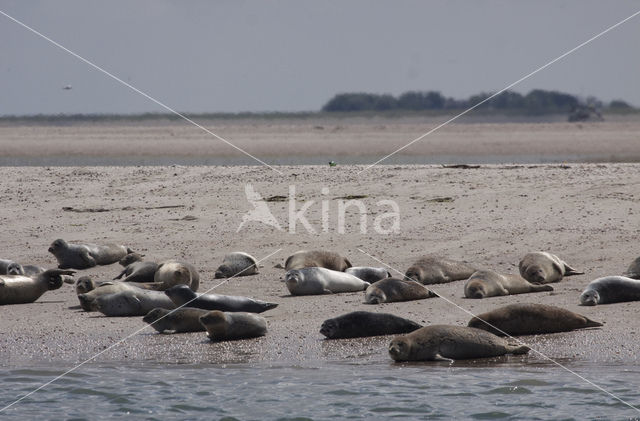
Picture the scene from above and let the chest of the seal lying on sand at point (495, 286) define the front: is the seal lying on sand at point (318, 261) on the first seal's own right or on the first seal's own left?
on the first seal's own right

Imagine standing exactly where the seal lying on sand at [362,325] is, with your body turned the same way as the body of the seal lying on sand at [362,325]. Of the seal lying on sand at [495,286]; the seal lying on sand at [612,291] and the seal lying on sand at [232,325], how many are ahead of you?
1

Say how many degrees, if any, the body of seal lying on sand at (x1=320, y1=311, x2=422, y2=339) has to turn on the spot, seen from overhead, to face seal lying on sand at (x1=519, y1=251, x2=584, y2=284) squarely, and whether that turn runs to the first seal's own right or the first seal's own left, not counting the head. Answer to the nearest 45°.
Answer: approximately 135° to the first seal's own right

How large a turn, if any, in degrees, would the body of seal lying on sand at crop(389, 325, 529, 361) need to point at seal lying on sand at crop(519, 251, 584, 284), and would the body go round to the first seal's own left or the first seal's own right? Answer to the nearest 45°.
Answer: approximately 90° to the first seal's own right

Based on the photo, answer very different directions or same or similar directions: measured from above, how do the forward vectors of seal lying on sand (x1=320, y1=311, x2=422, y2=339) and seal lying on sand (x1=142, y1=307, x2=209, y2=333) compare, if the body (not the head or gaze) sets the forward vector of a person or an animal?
same or similar directions

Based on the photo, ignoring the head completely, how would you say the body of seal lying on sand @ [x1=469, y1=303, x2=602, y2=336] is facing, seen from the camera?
to the viewer's left

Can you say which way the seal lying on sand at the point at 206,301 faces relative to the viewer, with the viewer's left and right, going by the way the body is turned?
facing to the left of the viewer

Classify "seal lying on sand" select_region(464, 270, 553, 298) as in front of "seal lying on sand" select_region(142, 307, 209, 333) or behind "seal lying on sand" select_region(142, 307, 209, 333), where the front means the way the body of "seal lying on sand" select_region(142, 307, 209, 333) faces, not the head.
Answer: behind

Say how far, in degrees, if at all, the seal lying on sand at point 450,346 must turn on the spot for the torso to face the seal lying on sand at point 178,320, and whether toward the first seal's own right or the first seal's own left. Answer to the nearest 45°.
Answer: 0° — it already faces it

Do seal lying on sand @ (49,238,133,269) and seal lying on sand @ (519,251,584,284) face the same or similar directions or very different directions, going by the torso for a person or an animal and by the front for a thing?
same or similar directions

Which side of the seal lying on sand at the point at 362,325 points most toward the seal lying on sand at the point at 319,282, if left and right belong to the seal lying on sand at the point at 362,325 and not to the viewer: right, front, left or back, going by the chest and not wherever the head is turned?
right

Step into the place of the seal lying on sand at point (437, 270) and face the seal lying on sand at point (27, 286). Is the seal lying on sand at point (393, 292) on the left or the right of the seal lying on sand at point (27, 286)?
left

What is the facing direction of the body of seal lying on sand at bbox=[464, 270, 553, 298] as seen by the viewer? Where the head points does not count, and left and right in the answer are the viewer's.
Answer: facing the viewer and to the left of the viewer

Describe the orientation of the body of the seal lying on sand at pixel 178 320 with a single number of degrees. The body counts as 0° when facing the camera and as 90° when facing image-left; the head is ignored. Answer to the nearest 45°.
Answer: approximately 90°

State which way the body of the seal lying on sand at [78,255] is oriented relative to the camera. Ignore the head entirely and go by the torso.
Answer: to the viewer's left

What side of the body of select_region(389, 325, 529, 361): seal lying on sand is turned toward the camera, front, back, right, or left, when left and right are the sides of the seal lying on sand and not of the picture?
left

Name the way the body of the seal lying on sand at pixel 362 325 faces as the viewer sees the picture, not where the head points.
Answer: to the viewer's left
